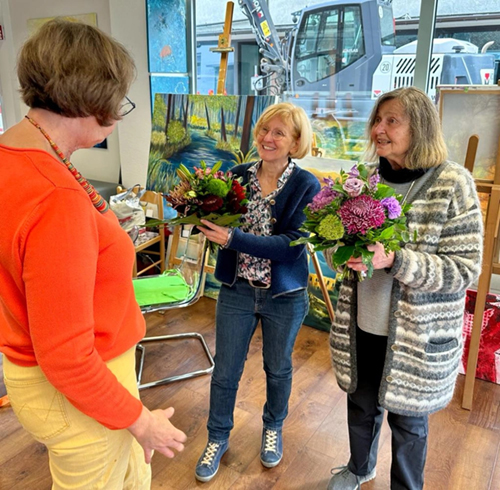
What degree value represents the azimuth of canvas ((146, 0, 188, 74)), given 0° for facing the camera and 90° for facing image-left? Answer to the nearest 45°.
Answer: approximately 0°

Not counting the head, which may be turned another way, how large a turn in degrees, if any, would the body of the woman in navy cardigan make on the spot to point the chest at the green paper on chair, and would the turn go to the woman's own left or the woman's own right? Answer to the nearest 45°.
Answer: approximately 90° to the woman's own right

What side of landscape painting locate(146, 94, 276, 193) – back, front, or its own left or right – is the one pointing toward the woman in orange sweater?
front

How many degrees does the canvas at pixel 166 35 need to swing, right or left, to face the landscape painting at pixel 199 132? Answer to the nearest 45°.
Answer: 0° — it already faces it

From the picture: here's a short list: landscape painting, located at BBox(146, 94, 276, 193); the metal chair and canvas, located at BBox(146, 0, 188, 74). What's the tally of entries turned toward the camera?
2

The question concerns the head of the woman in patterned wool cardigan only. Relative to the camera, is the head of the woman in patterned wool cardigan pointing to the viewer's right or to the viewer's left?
to the viewer's left

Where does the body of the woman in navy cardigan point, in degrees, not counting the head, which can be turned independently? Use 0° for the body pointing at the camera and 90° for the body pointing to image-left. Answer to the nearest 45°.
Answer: approximately 45°

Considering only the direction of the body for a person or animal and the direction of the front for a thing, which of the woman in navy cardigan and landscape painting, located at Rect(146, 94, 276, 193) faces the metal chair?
the landscape painting
